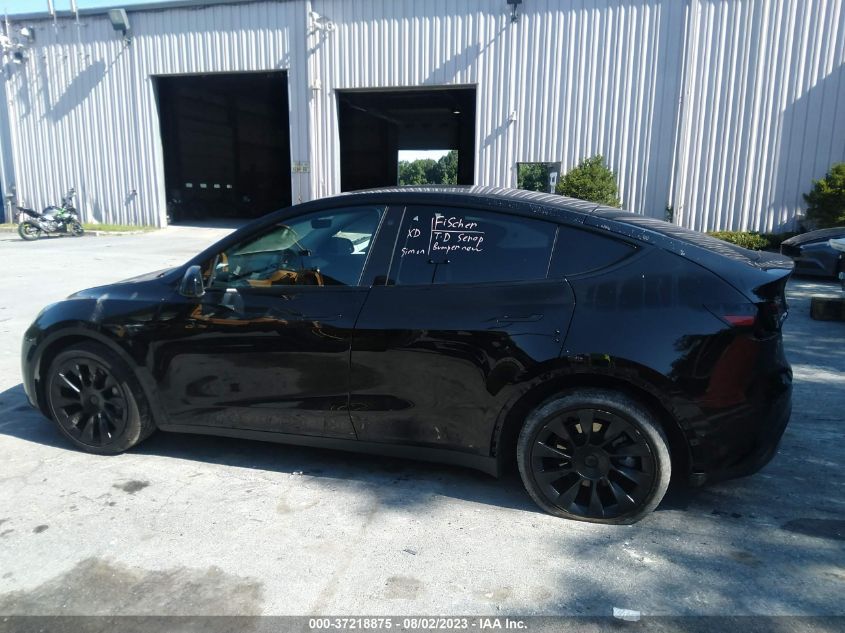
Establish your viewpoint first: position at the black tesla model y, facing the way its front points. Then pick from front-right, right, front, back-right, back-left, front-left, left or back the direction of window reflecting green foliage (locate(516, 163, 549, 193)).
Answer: right

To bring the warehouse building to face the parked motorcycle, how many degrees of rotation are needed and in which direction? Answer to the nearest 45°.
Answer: approximately 90° to its right

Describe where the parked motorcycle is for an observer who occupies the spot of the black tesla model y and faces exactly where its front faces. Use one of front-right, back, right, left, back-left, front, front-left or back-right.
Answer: front-right

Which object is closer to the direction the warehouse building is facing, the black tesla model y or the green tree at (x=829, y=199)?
the black tesla model y

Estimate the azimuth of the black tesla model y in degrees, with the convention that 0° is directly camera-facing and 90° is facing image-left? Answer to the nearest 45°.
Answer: approximately 90°

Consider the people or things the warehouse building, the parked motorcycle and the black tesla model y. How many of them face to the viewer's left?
1

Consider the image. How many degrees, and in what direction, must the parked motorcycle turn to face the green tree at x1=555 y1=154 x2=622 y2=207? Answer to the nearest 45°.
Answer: approximately 45° to its right

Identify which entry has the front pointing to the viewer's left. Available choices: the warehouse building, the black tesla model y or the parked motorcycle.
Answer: the black tesla model y

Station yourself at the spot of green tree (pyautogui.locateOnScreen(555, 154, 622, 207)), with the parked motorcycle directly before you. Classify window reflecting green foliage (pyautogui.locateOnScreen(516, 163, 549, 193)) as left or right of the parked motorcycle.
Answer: right

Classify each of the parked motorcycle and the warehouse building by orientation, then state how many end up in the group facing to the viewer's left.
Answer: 0

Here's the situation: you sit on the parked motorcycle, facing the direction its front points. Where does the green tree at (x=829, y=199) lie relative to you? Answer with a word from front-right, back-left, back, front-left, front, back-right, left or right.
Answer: front-right

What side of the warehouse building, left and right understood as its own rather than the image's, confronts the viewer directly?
front

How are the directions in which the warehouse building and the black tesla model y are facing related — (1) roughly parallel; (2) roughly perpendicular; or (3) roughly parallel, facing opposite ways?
roughly perpendicular

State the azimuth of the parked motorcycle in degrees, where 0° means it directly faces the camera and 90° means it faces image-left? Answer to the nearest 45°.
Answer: approximately 270°

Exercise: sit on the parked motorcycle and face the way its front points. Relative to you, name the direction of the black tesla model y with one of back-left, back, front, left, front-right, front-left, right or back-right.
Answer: right

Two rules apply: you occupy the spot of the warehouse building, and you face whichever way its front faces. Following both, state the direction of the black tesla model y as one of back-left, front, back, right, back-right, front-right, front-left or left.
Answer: front

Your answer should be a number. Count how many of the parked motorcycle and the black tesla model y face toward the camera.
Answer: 0

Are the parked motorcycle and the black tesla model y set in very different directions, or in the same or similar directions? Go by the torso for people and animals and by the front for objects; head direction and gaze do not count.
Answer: very different directions

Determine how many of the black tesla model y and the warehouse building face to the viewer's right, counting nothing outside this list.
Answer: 0
